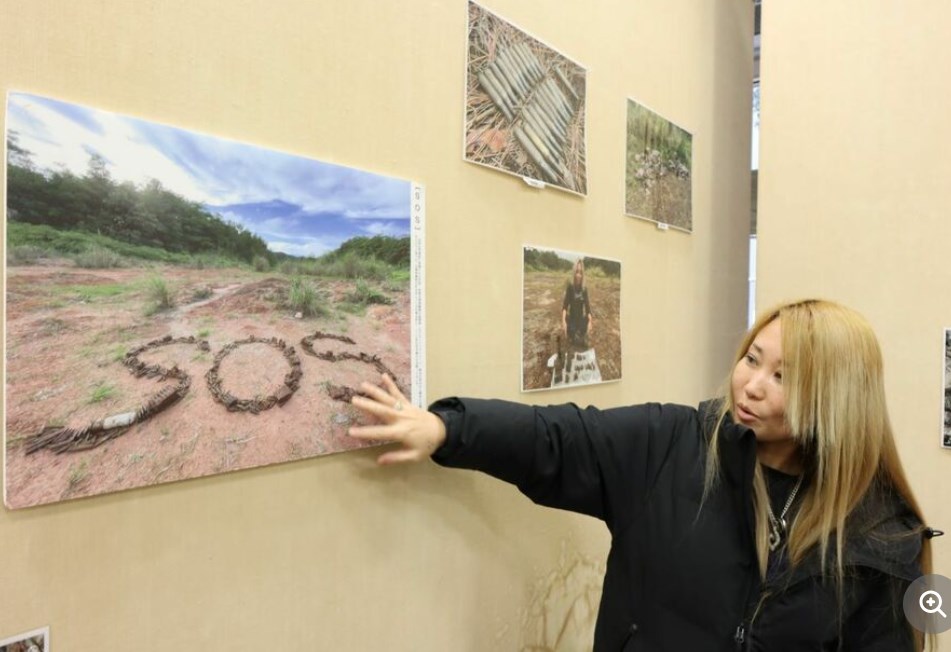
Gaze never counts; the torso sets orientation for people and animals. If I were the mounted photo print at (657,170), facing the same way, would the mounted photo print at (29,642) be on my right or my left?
on my right

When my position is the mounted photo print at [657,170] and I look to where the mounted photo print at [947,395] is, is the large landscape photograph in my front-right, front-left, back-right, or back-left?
back-right

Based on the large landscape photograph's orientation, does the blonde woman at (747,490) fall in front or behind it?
in front

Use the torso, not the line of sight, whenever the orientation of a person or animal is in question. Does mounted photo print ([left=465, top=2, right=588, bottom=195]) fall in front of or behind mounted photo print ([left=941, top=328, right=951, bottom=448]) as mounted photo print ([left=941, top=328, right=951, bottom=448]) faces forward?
in front

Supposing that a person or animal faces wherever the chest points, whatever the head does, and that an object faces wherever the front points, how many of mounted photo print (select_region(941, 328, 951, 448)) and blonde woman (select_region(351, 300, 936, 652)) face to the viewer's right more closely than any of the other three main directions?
0

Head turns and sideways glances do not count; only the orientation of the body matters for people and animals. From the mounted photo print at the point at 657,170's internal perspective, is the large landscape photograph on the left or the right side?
on its right

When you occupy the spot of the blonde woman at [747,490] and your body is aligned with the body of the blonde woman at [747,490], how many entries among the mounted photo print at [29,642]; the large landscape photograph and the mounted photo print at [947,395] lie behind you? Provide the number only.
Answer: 1

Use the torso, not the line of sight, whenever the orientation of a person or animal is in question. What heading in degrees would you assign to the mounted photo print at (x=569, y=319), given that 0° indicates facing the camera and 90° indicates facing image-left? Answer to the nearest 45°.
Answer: approximately 315°
